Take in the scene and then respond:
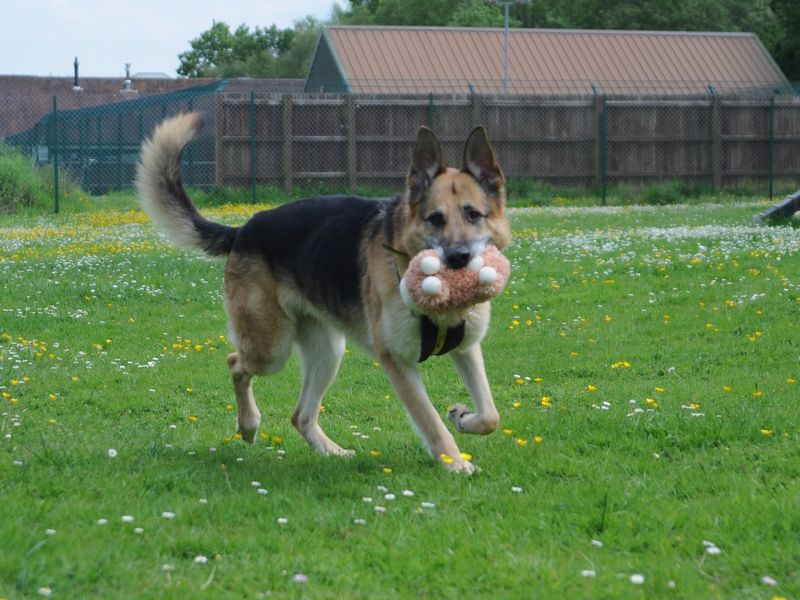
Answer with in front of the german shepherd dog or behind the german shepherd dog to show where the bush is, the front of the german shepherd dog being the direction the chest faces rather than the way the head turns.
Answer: behind

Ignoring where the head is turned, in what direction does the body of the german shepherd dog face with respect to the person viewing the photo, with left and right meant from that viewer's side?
facing the viewer and to the right of the viewer

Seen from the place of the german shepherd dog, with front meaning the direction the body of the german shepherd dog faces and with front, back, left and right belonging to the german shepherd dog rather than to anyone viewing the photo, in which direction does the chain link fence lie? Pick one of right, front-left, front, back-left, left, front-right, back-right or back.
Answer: back-left

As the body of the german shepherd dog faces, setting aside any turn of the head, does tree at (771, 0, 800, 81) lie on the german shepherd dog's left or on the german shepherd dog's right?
on the german shepherd dog's left

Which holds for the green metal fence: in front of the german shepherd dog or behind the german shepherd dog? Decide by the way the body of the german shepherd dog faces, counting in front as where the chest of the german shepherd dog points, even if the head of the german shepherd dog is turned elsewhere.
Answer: behind
